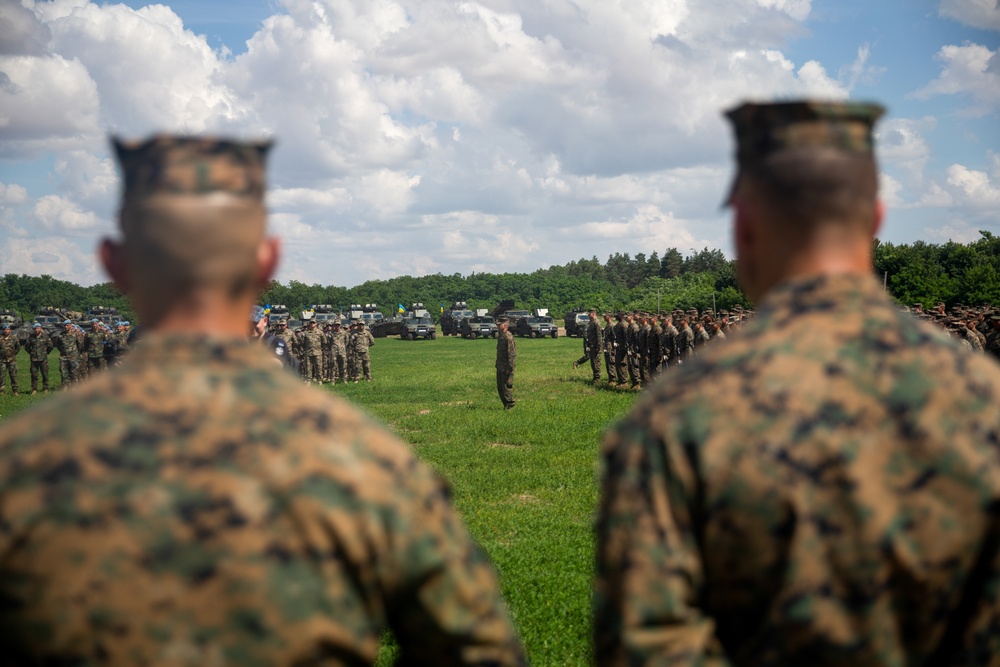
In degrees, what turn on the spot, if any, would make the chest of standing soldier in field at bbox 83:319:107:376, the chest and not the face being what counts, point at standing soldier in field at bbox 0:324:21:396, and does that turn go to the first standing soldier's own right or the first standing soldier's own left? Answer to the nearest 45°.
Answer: approximately 90° to the first standing soldier's own right

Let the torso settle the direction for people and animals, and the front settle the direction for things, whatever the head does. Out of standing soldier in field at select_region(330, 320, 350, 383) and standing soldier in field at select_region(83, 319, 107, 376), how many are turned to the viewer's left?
0

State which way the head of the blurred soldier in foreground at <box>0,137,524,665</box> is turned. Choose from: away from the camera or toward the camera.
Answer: away from the camera

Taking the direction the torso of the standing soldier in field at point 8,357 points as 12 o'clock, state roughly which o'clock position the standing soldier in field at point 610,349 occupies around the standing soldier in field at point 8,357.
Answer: the standing soldier in field at point 610,349 is roughly at 10 o'clock from the standing soldier in field at point 8,357.

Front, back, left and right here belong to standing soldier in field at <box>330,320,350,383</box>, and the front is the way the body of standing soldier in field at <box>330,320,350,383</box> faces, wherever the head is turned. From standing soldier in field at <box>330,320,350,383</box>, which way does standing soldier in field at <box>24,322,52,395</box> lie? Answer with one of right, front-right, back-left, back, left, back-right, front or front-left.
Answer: right

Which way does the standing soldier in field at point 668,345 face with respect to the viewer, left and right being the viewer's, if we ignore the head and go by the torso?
facing to the left of the viewer

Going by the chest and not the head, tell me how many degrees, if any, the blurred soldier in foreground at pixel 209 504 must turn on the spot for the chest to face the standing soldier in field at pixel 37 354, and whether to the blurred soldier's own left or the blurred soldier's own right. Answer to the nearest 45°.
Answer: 0° — they already face them

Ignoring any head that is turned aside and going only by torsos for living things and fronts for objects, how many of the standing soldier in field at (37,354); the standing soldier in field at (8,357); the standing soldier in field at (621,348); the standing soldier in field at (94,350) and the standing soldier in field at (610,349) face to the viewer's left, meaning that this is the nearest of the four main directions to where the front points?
2

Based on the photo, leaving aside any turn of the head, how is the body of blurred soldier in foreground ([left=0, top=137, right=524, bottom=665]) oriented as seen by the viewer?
away from the camera

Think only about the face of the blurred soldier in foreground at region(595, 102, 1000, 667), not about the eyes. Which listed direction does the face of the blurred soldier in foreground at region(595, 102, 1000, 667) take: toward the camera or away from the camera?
away from the camera

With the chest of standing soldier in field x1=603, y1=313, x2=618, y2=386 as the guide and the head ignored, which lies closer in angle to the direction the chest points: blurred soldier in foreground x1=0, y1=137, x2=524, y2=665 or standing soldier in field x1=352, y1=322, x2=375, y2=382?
the standing soldier in field

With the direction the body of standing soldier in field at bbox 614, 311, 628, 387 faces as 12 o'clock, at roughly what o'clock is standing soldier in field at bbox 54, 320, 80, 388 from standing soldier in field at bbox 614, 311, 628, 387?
standing soldier in field at bbox 54, 320, 80, 388 is roughly at 12 o'clock from standing soldier in field at bbox 614, 311, 628, 387.

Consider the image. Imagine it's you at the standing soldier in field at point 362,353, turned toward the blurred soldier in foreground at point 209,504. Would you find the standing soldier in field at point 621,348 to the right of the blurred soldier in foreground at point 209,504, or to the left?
left

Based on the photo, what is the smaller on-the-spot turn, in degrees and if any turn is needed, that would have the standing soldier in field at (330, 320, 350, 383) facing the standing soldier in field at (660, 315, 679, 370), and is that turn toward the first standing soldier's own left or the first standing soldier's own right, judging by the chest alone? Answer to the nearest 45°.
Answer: approximately 45° to the first standing soldier's own left
